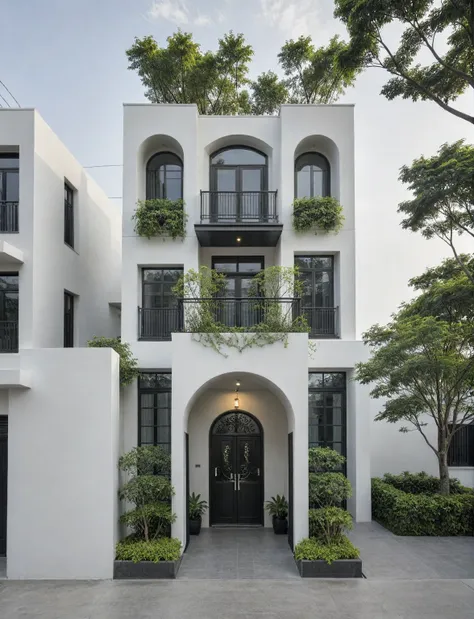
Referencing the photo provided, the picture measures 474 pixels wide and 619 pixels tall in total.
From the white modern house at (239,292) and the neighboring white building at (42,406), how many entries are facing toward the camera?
2

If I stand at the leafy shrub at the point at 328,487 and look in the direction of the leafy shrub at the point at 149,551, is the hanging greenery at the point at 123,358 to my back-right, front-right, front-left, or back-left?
front-right

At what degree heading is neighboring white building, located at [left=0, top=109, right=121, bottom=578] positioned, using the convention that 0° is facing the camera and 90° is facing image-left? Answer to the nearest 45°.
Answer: approximately 0°

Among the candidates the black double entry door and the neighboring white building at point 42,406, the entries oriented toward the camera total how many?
2

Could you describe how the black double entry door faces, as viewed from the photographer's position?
facing the viewer

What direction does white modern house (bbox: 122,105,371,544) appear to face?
toward the camera

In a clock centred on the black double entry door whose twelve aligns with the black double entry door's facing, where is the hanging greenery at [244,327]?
The hanging greenery is roughly at 12 o'clock from the black double entry door.

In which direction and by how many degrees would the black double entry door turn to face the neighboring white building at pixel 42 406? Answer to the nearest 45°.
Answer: approximately 45° to its right
